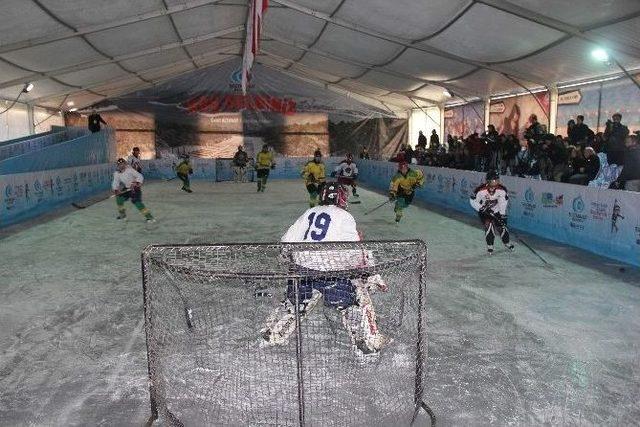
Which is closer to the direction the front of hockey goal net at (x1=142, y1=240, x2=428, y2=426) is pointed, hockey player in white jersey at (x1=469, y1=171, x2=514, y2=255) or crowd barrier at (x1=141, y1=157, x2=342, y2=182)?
the crowd barrier

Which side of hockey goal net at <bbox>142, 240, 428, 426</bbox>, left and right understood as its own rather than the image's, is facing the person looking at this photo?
back

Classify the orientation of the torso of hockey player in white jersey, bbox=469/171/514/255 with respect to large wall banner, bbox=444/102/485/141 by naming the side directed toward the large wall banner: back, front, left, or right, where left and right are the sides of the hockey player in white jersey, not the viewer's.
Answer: back

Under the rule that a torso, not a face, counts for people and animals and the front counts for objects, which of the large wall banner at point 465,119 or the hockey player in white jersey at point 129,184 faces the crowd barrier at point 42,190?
the large wall banner

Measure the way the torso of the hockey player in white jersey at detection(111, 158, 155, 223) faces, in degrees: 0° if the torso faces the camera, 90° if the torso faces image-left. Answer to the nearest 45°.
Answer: approximately 45°

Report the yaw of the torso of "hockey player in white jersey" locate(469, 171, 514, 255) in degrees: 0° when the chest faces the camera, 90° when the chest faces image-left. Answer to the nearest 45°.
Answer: approximately 0°

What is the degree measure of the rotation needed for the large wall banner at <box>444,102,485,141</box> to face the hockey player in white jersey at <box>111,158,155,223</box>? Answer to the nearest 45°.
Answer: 0° — it already faces them

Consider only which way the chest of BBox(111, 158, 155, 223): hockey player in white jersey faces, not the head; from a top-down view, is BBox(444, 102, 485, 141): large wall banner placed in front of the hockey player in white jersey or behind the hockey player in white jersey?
behind

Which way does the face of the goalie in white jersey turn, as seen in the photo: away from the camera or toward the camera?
away from the camera
